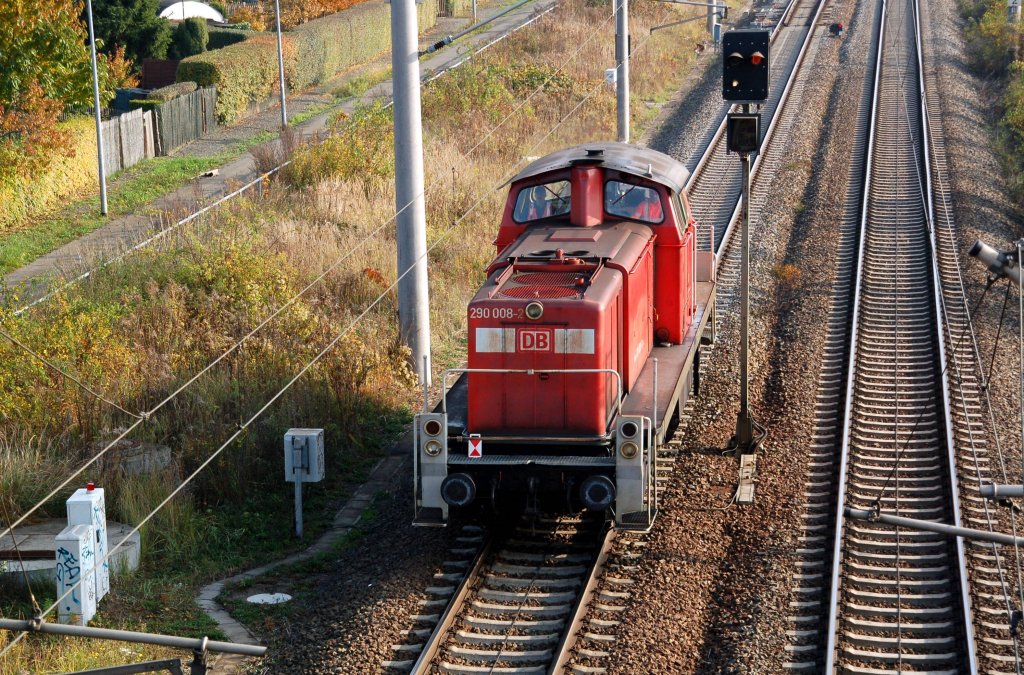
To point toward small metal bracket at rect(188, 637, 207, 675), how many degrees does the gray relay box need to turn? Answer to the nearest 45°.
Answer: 0° — it already faces it

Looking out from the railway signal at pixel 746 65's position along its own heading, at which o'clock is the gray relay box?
The gray relay box is roughly at 2 o'clock from the railway signal.

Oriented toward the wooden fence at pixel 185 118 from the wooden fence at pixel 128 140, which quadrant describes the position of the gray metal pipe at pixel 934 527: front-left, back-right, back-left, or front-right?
back-right

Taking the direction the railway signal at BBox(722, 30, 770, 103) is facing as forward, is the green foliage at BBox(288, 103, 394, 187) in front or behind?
behind

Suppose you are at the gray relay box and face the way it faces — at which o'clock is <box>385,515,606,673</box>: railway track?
The railway track is roughly at 11 o'clock from the gray relay box.

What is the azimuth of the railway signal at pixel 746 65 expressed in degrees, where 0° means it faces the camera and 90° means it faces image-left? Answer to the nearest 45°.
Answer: approximately 0°
